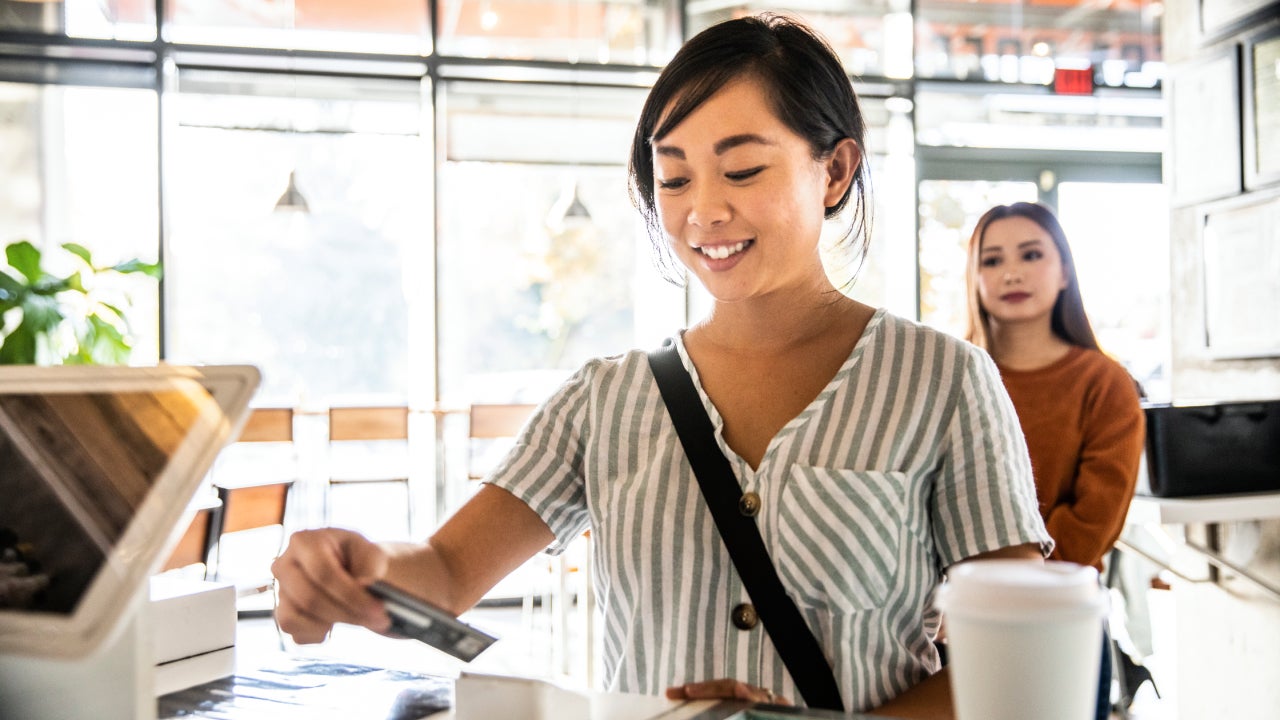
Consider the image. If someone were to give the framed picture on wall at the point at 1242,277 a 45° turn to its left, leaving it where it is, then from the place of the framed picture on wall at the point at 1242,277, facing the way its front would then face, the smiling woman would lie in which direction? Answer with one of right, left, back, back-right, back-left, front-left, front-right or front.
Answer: front

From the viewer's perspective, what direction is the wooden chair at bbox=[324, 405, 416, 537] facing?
away from the camera

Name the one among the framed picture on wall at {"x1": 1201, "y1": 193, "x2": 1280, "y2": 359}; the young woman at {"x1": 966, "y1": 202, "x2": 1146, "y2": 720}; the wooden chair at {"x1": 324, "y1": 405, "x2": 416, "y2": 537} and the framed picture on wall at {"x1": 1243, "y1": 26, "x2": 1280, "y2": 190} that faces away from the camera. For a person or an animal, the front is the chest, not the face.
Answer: the wooden chair

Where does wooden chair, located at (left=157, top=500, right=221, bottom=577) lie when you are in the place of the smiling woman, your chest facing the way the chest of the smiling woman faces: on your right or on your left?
on your right

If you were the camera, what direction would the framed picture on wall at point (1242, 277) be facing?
facing the viewer and to the left of the viewer

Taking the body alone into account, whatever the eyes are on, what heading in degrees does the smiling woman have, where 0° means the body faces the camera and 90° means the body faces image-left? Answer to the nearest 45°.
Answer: approximately 45°

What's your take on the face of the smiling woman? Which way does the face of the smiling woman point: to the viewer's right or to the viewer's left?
to the viewer's left

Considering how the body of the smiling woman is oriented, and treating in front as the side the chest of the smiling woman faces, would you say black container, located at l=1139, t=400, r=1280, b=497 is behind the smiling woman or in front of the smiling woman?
behind

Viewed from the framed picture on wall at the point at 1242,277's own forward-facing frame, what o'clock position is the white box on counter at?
The white box on counter is roughly at 11 o'clock from the framed picture on wall.

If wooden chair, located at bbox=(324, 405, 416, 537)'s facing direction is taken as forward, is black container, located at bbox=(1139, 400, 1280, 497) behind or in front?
behind

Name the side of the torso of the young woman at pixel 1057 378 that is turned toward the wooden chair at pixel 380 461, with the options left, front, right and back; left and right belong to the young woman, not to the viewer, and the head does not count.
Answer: right

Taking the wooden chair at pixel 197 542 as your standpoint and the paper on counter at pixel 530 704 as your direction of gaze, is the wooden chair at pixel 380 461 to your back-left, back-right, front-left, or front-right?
back-left

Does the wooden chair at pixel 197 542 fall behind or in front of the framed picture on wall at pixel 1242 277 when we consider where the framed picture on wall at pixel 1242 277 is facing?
in front
